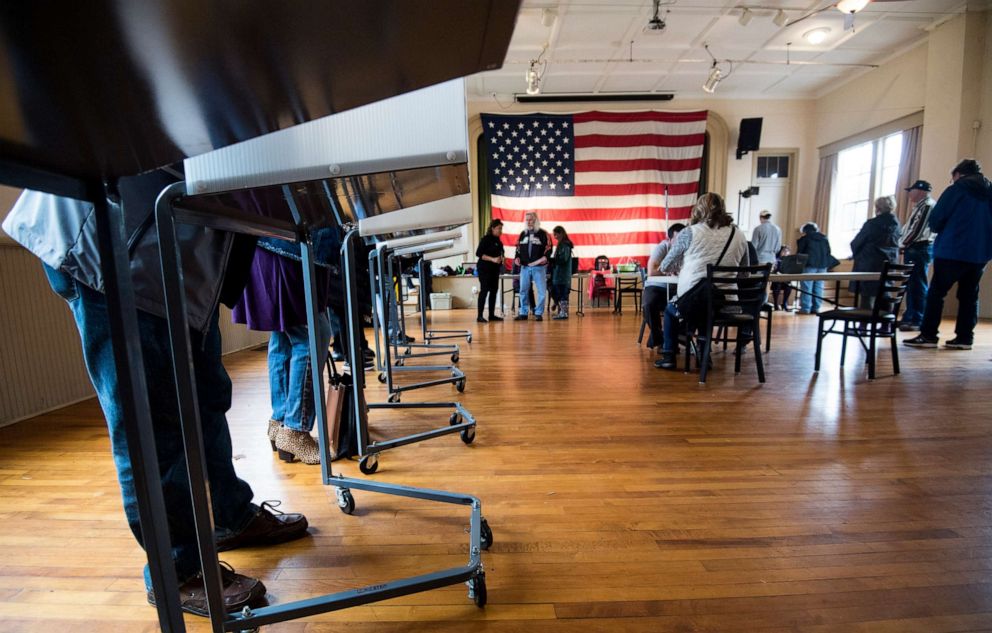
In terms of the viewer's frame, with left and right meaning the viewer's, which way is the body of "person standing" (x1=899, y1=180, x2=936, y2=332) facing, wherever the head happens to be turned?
facing to the left of the viewer

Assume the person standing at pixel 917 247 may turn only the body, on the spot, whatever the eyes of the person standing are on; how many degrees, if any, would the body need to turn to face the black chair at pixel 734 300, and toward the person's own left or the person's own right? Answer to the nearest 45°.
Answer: approximately 90° to the person's own left

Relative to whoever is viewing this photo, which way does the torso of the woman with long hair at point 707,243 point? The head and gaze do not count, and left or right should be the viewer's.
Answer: facing away from the viewer and to the left of the viewer

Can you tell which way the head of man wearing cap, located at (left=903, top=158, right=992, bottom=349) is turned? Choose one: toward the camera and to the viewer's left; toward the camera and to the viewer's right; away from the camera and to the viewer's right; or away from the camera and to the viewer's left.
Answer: away from the camera and to the viewer's left

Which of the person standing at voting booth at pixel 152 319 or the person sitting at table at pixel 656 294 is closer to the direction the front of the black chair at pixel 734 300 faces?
the person sitting at table

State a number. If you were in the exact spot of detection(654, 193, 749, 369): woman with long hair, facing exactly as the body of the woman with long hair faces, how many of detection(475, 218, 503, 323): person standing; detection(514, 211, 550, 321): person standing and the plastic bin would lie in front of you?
3
